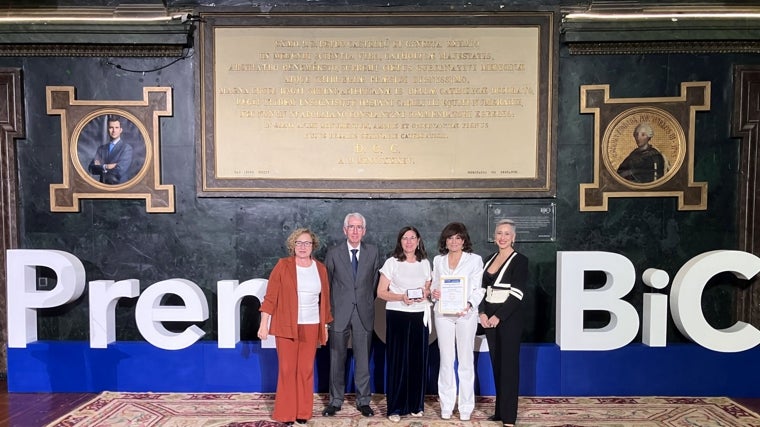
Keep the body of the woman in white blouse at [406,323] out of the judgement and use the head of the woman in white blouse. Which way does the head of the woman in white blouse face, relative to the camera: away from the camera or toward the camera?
toward the camera

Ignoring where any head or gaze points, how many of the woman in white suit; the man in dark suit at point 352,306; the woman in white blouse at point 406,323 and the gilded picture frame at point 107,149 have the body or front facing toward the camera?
4

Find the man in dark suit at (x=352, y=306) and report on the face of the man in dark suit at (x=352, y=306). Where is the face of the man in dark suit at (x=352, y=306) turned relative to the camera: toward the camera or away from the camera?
toward the camera

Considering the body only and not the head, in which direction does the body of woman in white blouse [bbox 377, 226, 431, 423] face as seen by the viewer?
toward the camera

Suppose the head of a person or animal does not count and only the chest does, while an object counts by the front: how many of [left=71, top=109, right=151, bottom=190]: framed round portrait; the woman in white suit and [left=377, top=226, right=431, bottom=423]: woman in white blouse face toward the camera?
3

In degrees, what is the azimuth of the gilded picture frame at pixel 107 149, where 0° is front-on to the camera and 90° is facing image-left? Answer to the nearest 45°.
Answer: approximately 0°

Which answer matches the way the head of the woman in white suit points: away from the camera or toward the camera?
toward the camera

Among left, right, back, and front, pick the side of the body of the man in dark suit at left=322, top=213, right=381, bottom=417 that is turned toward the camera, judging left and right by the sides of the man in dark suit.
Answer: front

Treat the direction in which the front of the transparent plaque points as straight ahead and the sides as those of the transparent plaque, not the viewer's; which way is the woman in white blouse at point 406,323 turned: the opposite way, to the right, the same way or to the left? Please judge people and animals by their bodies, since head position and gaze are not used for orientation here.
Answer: the same way

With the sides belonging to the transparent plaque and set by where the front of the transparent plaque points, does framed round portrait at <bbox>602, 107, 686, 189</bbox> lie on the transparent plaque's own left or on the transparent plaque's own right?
on the transparent plaque's own left

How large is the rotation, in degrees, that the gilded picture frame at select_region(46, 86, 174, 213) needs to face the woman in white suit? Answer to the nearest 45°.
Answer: approximately 45° to its left

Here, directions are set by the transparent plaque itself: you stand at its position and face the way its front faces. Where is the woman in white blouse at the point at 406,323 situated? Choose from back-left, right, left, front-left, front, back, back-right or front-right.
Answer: front-right

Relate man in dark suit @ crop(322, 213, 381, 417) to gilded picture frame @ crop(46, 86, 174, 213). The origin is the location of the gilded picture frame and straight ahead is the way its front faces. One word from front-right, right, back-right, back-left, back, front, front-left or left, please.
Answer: front-left

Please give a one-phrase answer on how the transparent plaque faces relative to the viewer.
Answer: facing the viewer
